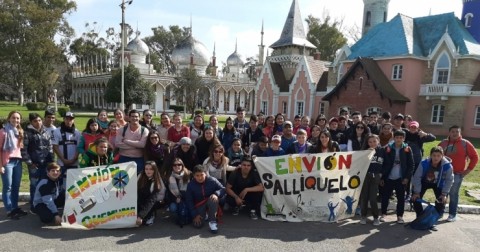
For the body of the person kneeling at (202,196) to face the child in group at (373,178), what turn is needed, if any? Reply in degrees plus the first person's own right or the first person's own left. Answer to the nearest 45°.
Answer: approximately 90° to the first person's own left

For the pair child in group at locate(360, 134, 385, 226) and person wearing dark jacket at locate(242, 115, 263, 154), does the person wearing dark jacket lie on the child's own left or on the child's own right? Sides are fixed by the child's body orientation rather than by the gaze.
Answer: on the child's own right

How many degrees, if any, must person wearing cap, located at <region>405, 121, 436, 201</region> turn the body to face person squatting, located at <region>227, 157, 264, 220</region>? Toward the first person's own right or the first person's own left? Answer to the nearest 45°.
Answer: approximately 45° to the first person's own right

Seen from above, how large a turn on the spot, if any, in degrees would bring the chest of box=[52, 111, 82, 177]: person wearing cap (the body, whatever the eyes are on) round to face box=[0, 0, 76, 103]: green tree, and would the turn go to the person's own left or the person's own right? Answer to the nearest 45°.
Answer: approximately 180°
